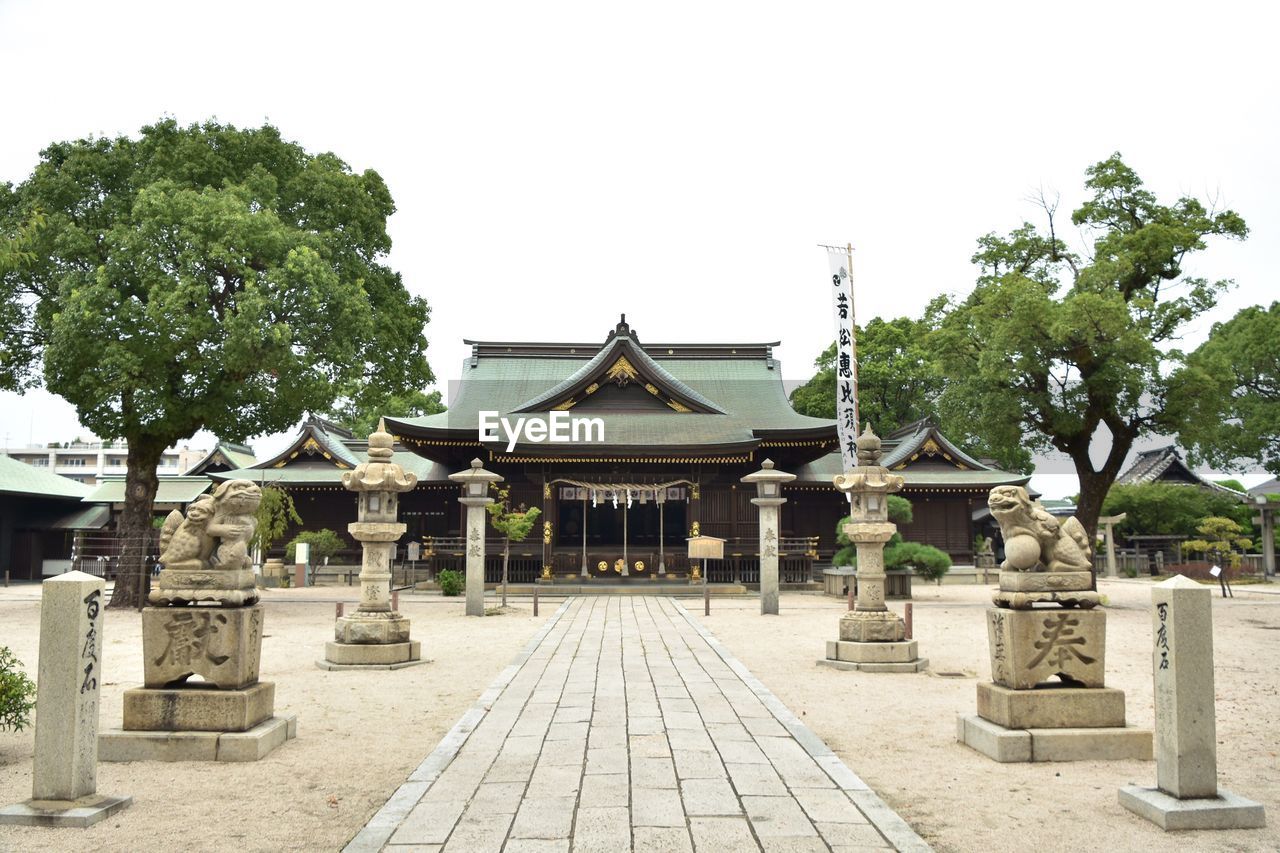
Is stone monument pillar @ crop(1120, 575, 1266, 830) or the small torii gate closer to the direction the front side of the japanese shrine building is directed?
the stone monument pillar

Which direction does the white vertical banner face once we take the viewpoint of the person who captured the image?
facing the viewer

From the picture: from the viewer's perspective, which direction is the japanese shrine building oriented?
toward the camera

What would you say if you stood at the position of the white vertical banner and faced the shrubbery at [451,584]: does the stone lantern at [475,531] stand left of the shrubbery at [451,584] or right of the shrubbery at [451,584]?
left

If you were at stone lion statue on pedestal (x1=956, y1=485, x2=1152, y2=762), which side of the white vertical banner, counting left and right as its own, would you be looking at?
front

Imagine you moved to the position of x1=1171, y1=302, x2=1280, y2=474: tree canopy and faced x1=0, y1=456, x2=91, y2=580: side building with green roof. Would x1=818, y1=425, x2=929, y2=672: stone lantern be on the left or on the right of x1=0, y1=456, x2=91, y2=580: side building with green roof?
left

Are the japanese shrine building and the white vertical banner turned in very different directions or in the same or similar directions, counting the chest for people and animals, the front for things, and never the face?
same or similar directions

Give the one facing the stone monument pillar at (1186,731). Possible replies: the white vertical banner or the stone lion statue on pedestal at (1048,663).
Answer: the white vertical banner
